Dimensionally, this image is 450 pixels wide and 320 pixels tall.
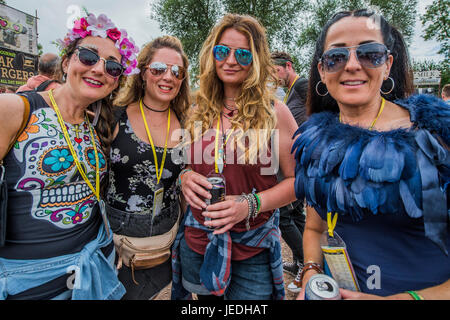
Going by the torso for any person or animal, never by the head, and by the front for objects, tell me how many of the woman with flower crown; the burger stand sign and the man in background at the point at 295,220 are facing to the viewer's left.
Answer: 1

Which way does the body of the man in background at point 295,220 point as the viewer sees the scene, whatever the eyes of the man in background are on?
to the viewer's left

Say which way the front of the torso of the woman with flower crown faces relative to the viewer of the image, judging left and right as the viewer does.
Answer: facing the viewer and to the right of the viewer

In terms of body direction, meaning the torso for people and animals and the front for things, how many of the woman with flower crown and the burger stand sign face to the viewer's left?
0

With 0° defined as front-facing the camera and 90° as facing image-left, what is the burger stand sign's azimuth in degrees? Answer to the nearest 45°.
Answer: approximately 315°

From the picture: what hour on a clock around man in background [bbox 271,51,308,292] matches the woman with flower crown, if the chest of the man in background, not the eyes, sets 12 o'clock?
The woman with flower crown is roughly at 10 o'clock from the man in background.
